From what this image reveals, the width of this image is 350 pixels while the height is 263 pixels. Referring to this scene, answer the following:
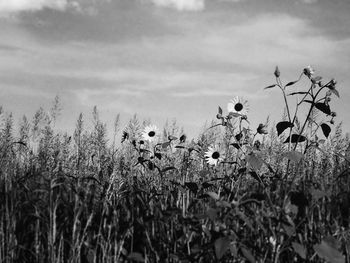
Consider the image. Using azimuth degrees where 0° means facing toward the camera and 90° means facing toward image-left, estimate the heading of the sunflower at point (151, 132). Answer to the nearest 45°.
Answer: approximately 0°

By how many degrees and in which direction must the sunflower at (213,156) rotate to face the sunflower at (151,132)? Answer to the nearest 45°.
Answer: approximately 135° to its right

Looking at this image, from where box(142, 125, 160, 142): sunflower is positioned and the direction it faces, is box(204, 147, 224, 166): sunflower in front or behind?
in front

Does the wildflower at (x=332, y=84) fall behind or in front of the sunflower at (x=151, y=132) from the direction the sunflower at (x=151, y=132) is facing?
in front

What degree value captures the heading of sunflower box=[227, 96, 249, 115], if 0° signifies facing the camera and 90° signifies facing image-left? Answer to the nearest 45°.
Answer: approximately 0°
